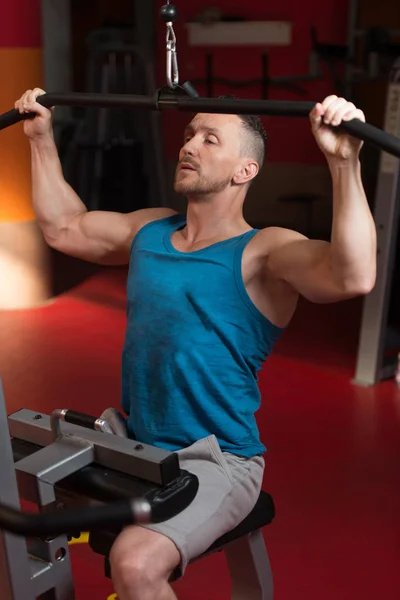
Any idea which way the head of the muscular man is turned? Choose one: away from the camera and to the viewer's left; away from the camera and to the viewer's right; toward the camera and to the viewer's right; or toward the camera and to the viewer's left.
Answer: toward the camera and to the viewer's left

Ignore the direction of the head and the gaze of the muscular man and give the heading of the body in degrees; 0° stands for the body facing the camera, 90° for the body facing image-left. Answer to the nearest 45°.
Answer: approximately 45°
